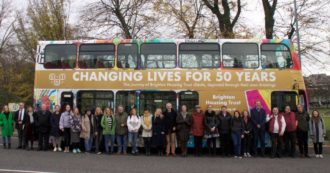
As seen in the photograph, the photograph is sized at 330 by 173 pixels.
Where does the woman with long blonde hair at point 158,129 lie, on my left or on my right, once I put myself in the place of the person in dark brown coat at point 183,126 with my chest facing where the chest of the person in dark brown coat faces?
on my right

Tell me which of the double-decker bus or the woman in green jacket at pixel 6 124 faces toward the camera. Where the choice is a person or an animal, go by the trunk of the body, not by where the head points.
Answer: the woman in green jacket

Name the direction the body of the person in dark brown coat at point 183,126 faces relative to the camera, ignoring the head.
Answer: toward the camera

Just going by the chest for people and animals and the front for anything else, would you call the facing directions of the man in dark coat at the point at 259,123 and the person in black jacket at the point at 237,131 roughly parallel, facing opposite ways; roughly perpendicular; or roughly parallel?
roughly parallel

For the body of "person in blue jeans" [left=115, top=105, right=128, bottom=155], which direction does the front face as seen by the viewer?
toward the camera

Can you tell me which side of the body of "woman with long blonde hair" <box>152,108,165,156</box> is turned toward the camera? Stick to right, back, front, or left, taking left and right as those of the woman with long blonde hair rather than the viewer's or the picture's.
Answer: front

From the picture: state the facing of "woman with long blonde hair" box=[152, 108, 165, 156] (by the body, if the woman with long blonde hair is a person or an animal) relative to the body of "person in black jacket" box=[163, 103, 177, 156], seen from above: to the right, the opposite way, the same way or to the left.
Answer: the same way

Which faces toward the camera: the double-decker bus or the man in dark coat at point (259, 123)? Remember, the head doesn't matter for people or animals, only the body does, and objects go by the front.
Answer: the man in dark coat

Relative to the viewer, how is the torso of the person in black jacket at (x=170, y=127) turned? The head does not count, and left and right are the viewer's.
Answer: facing the viewer

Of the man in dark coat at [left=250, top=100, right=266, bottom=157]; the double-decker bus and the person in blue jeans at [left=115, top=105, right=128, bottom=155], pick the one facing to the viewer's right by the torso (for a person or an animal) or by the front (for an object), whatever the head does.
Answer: the double-decker bus

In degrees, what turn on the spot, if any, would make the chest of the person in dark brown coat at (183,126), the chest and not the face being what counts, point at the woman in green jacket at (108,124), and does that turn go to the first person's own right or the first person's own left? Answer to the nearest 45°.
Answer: approximately 90° to the first person's own right

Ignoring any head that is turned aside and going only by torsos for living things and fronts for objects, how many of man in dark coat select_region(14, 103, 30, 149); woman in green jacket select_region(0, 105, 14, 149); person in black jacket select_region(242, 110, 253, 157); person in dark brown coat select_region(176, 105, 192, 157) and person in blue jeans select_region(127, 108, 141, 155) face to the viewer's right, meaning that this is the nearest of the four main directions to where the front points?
0

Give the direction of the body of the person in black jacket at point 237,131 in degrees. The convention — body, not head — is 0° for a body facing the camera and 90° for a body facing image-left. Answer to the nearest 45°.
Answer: approximately 0°
